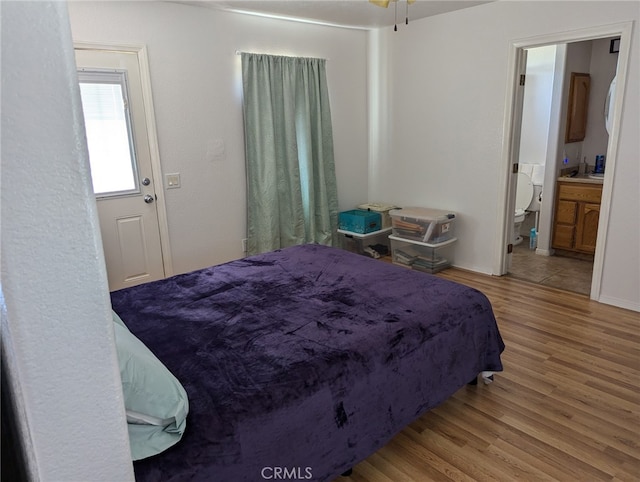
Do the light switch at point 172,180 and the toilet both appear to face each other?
no

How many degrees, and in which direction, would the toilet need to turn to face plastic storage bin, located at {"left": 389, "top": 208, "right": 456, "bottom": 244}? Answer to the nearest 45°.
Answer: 0° — it already faces it

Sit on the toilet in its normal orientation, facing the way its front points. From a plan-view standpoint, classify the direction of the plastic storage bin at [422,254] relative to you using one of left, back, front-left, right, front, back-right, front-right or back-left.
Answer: front

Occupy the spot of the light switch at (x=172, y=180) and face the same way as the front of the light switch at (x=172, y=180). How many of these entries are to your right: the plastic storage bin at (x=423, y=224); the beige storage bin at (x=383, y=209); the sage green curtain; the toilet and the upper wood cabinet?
0

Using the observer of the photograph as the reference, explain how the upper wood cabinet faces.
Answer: facing the viewer and to the left of the viewer

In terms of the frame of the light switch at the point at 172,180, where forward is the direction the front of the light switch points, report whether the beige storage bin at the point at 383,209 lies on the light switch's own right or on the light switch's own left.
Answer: on the light switch's own left

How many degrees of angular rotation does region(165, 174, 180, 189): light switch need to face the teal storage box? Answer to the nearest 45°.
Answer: approximately 90° to its left

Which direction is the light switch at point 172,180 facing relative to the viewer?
toward the camera

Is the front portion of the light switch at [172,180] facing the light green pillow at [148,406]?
yes
